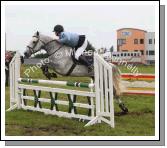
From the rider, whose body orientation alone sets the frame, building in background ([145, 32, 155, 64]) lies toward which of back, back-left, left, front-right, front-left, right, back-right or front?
back-right

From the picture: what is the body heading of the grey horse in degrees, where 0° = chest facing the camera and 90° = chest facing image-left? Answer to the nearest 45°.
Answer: approximately 90°

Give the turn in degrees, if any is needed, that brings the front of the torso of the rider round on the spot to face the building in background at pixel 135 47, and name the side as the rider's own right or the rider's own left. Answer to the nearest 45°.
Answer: approximately 135° to the rider's own right

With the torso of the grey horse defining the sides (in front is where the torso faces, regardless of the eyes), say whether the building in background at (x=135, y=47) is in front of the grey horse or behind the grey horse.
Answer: behind

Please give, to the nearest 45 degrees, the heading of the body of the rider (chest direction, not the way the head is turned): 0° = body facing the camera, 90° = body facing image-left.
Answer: approximately 90°

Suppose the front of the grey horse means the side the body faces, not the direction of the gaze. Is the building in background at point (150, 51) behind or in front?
behind
